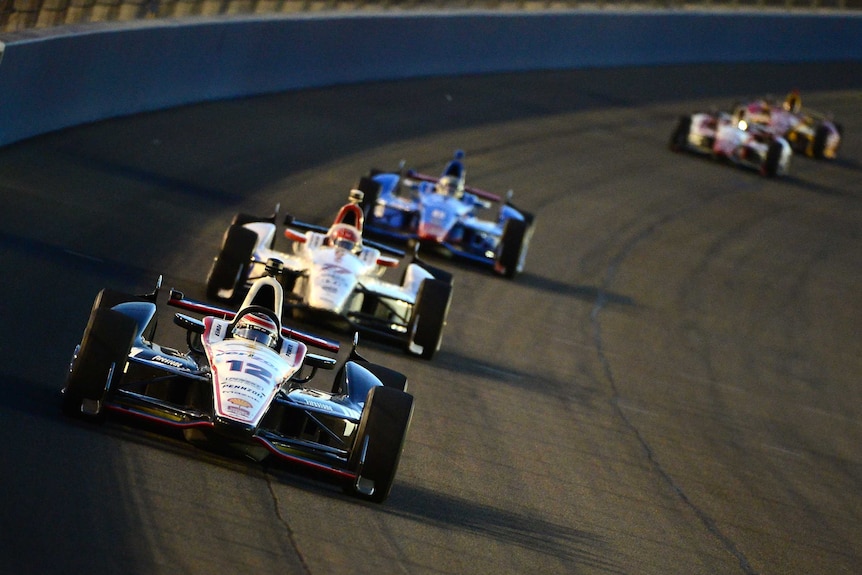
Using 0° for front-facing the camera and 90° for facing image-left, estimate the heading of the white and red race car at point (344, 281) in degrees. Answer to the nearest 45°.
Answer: approximately 0°

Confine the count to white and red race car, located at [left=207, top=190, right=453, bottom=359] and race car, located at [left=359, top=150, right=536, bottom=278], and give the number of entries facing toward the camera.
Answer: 2

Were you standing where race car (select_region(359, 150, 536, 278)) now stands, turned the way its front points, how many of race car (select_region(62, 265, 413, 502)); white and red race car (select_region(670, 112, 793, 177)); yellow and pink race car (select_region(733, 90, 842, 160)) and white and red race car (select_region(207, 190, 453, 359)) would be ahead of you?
2

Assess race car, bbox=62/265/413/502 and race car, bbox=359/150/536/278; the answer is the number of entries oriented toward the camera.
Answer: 2

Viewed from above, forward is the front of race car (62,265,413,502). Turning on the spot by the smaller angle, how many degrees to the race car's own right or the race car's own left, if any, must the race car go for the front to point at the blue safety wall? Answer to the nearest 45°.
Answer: approximately 180°

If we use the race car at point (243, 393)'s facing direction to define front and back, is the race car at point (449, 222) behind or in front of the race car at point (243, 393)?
behind

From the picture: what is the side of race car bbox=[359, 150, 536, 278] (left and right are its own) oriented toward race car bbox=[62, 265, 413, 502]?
front

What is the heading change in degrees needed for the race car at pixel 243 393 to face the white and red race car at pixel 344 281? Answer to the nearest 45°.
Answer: approximately 180°

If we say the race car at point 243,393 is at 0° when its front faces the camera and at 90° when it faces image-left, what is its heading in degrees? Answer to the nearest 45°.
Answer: approximately 0°
